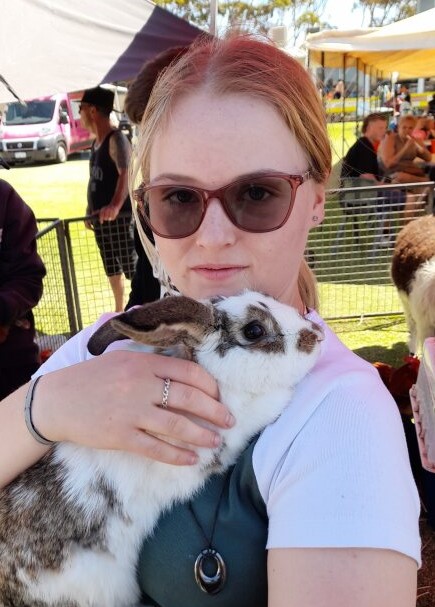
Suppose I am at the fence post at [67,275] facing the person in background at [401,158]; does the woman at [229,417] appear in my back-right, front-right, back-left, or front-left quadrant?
back-right

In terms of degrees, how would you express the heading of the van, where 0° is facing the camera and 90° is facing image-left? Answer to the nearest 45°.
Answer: approximately 45°

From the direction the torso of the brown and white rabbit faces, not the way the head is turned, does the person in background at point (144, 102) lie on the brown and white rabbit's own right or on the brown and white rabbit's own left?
on the brown and white rabbit's own left

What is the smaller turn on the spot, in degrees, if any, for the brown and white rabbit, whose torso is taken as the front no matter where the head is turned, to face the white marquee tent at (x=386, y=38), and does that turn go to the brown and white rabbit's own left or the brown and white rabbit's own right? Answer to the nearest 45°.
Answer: approximately 45° to the brown and white rabbit's own left

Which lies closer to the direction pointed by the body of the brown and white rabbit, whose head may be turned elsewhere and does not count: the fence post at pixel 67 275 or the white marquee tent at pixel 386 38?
the white marquee tent

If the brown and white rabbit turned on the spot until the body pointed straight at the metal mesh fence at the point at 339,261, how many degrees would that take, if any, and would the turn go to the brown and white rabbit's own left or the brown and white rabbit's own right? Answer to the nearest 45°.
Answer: approximately 45° to the brown and white rabbit's own left

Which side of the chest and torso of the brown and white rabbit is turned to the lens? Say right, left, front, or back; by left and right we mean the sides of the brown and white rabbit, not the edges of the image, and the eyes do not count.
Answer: right

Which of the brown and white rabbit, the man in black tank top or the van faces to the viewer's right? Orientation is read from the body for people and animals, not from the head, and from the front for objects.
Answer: the brown and white rabbit
